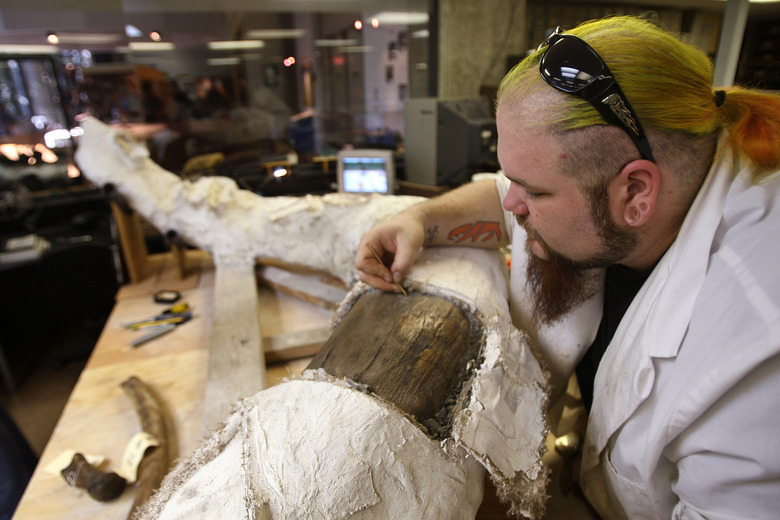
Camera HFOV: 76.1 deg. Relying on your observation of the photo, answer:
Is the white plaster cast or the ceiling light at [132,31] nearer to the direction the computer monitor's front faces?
the white plaster cast

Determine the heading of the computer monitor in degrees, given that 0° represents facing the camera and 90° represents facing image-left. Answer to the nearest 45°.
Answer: approximately 0°

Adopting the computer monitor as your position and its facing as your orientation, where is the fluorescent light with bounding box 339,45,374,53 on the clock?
The fluorescent light is roughly at 6 o'clock from the computer monitor.

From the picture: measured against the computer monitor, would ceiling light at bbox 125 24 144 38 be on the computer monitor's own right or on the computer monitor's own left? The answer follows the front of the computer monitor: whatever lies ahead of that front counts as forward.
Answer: on the computer monitor's own right

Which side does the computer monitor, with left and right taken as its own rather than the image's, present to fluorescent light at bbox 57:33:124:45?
right

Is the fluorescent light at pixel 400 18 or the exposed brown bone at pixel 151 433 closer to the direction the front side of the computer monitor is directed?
the exposed brown bone

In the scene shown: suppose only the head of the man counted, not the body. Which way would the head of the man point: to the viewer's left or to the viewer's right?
to the viewer's left

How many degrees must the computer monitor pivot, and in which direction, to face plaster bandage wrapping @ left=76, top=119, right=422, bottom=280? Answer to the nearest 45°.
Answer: approximately 45° to its right

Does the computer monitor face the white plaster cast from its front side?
yes

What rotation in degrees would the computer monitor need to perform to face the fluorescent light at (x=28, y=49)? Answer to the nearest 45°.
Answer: approximately 90° to its right
